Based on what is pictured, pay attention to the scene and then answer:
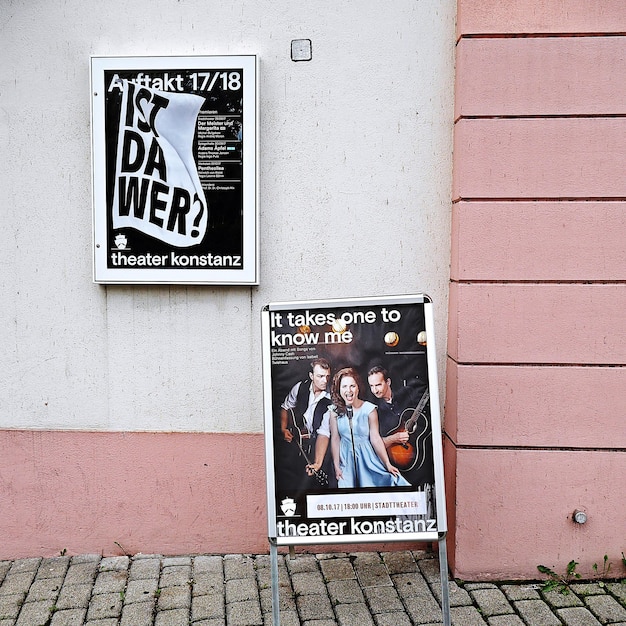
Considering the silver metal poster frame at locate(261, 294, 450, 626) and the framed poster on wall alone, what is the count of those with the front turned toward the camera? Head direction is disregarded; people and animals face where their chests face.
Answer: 2

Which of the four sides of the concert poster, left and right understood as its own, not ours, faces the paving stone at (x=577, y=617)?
left

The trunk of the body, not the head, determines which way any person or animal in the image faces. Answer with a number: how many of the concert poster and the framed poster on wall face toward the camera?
2
